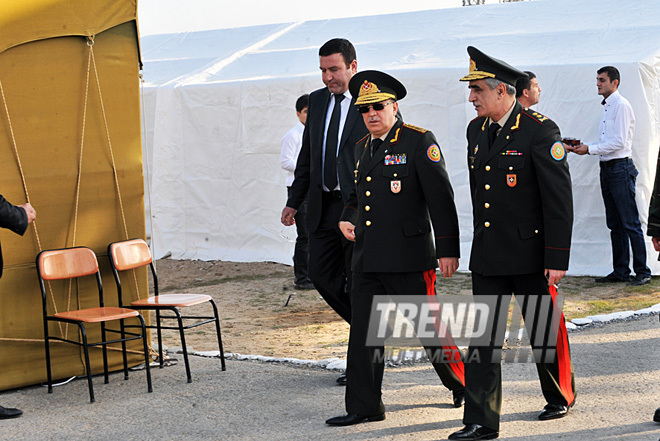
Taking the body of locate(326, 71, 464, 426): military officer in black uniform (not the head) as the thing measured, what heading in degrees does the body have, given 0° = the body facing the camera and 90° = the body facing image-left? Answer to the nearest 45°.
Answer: approximately 45°

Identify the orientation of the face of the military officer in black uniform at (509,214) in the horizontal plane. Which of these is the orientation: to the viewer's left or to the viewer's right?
to the viewer's left

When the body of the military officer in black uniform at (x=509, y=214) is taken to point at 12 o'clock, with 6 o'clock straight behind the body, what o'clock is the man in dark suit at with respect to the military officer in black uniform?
The man in dark suit is roughly at 3 o'clock from the military officer in black uniform.

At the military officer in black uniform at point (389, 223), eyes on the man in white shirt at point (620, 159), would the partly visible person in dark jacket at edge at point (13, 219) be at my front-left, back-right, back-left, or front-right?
back-left

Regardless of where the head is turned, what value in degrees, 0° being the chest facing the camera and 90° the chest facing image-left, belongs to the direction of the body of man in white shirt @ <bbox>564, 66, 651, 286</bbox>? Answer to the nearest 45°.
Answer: approximately 90°
